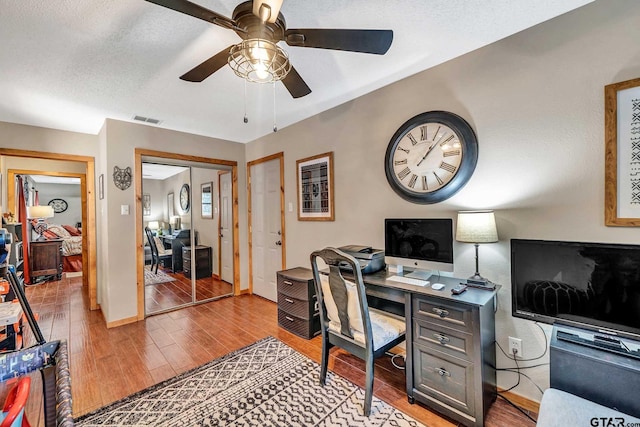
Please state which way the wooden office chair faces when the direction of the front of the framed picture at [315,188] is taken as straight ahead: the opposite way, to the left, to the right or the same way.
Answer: the opposite way

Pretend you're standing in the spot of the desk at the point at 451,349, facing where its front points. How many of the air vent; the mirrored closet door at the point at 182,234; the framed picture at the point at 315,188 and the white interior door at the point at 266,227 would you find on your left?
0

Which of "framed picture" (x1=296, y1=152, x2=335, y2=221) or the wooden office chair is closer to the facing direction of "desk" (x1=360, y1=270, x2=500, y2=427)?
the wooden office chair

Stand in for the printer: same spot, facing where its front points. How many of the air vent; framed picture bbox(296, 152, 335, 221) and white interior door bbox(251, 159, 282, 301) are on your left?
0

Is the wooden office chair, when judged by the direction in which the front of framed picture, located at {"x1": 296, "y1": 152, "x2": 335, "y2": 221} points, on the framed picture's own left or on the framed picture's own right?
on the framed picture's own left

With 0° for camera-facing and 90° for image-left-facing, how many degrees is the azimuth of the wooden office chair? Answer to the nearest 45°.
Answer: approximately 225°

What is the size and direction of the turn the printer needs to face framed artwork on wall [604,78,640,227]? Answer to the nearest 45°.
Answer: approximately 90° to its left

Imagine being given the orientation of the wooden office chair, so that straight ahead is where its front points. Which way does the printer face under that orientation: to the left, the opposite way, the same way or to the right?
the opposite way

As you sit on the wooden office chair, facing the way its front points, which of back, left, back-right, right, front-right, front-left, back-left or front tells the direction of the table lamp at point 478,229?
front-right

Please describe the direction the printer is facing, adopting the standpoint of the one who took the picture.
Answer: facing the viewer and to the left of the viewer

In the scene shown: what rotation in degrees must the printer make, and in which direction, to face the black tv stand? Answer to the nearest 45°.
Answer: approximately 90° to its left

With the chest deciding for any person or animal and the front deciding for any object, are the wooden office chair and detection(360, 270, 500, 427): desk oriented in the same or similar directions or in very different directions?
very different directions

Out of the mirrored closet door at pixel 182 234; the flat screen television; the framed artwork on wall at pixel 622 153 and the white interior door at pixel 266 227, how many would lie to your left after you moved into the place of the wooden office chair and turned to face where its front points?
2

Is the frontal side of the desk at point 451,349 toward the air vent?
no

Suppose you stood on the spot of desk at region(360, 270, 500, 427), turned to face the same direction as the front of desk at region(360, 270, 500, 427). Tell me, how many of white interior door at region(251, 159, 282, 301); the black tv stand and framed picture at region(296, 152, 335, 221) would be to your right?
2

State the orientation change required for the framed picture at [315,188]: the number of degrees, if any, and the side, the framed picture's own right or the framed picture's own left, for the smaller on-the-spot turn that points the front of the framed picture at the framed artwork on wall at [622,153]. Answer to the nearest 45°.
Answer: approximately 90° to the framed picture's own left

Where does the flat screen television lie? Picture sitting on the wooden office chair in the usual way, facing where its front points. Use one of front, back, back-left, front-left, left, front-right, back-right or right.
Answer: front-right

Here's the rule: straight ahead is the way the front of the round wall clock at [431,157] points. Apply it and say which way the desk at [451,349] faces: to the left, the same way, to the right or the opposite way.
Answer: the same way

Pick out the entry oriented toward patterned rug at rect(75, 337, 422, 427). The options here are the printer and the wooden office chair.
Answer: the printer

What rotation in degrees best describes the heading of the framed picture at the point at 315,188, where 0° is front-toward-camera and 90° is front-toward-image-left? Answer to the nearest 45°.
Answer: approximately 45°

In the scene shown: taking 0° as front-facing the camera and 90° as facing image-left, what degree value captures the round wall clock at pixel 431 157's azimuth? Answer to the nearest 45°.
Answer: approximately 45°
